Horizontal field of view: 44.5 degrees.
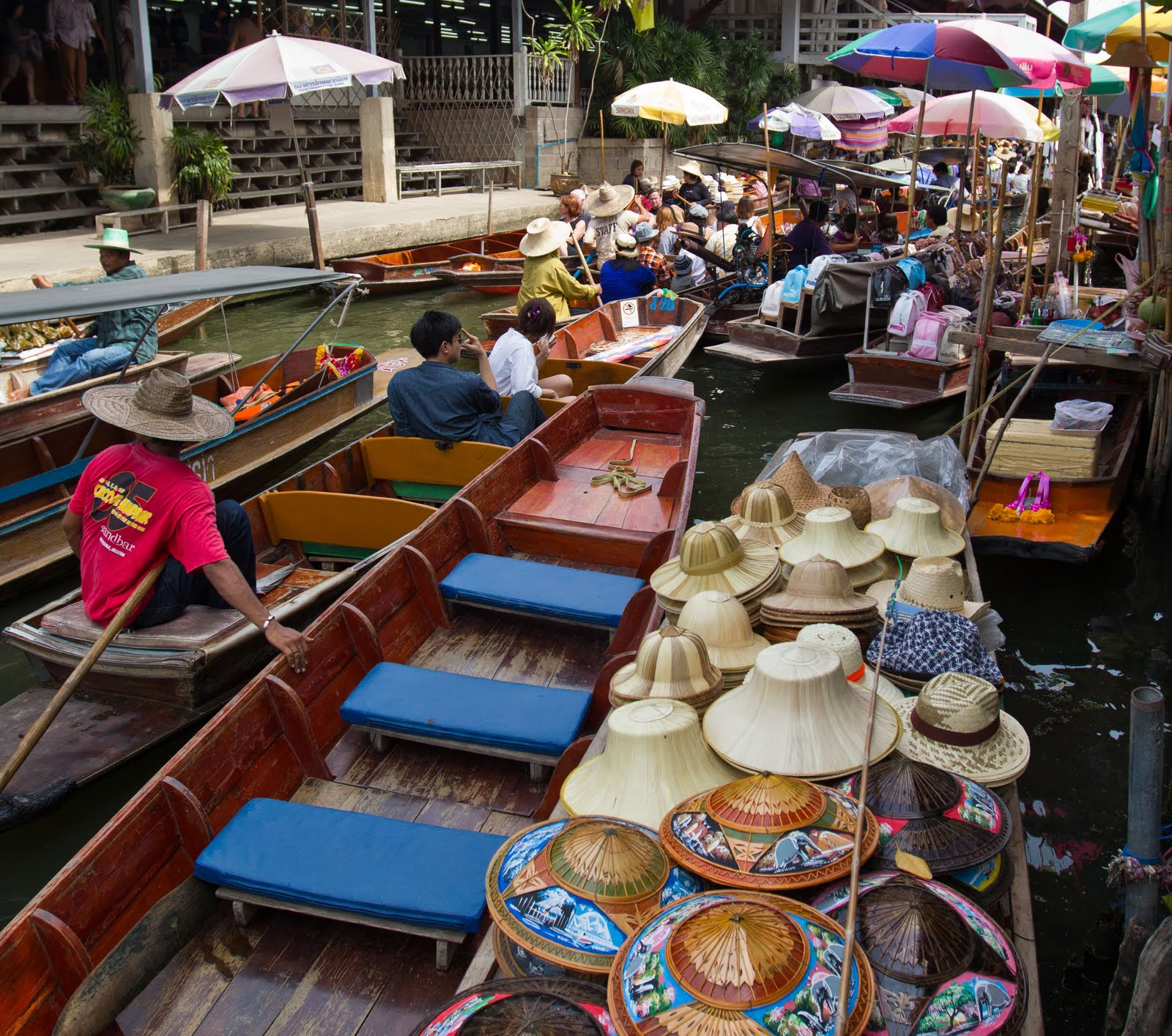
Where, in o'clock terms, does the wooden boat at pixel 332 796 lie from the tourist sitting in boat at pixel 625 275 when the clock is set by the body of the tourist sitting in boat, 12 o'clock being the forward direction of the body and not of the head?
The wooden boat is roughly at 6 o'clock from the tourist sitting in boat.

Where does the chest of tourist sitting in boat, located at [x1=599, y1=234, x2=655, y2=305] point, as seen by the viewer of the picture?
away from the camera

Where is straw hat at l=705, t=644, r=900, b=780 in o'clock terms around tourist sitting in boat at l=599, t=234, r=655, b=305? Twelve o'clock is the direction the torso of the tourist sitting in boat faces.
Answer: The straw hat is roughly at 6 o'clock from the tourist sitting in boat.

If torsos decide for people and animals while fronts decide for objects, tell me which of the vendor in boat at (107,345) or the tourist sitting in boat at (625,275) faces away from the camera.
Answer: the tourist sitting in boat

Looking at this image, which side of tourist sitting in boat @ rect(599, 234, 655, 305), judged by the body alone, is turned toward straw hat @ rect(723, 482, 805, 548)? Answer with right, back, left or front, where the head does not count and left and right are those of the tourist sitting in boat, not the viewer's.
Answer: back

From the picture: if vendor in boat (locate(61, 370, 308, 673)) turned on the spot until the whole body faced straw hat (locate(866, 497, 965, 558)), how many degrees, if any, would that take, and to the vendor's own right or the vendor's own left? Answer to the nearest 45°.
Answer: approximately 45° to the vendor's own right

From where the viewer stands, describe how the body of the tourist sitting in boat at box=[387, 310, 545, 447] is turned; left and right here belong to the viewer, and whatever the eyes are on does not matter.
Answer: facing away from the viewer and to the right of the viewer
